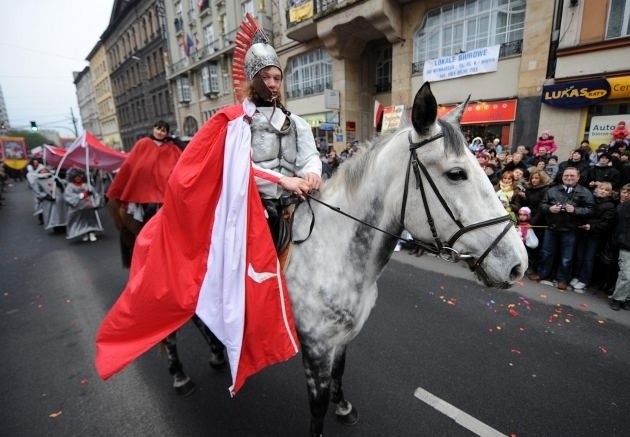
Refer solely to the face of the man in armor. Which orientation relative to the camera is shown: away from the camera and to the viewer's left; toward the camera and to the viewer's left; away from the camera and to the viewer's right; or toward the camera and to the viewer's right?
toward the camera and to the viewer's right

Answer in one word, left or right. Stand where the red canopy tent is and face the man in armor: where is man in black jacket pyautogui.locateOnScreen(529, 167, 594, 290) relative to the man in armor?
left

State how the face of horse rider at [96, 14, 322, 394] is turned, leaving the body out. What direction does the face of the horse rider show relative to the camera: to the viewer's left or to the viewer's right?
to the viewer's right

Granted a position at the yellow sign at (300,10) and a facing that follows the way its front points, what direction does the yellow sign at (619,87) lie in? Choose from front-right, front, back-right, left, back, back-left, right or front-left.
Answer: left

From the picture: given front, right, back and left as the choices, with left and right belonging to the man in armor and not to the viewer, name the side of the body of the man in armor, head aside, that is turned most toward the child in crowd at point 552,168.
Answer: left

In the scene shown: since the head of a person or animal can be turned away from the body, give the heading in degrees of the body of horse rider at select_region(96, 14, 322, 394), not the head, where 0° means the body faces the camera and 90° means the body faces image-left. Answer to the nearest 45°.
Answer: approximately 315°

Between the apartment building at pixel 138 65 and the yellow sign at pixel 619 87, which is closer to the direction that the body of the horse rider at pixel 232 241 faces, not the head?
the yellow sign

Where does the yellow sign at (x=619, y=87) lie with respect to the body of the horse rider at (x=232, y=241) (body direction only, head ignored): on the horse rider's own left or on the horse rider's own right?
on the horse rider's own left
